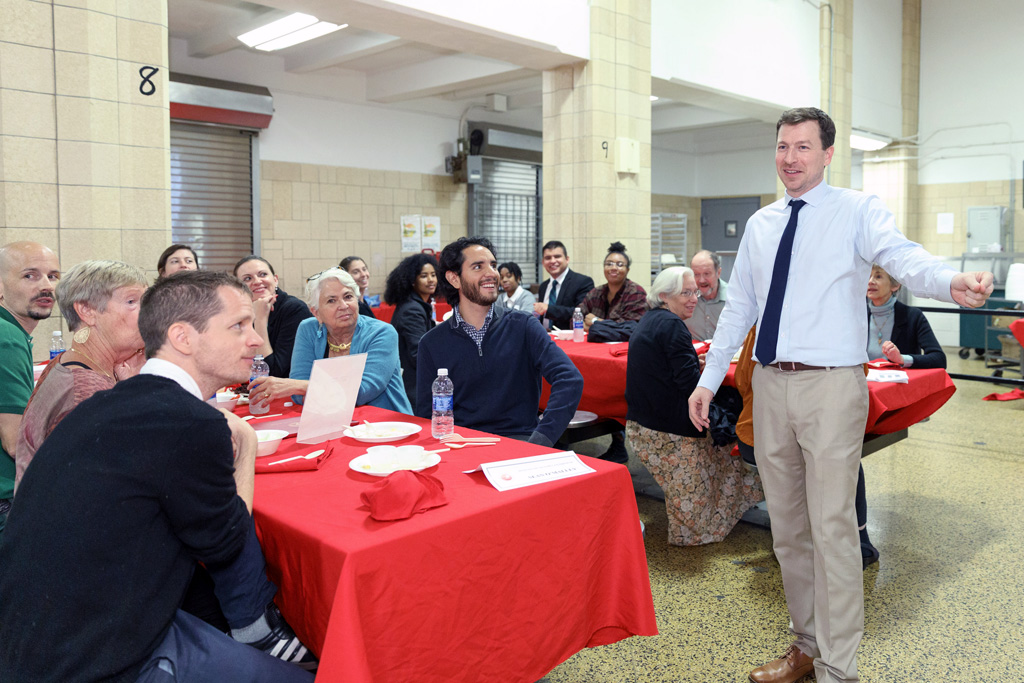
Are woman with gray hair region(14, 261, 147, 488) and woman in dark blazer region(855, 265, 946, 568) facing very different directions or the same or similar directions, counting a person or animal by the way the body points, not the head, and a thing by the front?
very different directions

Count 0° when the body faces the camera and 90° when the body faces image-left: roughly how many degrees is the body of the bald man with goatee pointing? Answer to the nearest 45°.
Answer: approximately 315°

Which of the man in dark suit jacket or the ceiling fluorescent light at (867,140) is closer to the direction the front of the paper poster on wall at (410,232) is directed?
the man in dark suit jacket

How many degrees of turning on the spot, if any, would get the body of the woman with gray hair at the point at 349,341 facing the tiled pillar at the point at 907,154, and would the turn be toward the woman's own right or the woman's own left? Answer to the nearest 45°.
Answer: approximately 135° to the woman's own left

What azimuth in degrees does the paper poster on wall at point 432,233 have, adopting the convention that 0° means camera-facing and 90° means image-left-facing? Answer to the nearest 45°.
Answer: approximately 0°

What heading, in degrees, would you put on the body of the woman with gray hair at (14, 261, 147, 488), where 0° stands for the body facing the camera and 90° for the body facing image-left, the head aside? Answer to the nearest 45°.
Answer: approximately 270°

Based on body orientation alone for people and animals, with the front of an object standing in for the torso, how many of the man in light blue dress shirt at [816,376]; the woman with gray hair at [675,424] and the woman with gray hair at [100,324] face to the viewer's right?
2

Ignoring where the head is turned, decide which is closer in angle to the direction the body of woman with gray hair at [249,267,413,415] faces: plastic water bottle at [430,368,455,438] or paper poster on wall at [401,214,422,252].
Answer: the plastic water bottle

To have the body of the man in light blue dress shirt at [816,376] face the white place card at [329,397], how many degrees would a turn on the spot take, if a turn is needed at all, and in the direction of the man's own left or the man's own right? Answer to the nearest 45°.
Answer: approximately 45° to the man's own right

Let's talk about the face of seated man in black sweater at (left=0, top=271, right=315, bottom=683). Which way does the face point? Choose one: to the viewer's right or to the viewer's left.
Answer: to the viewer's right
